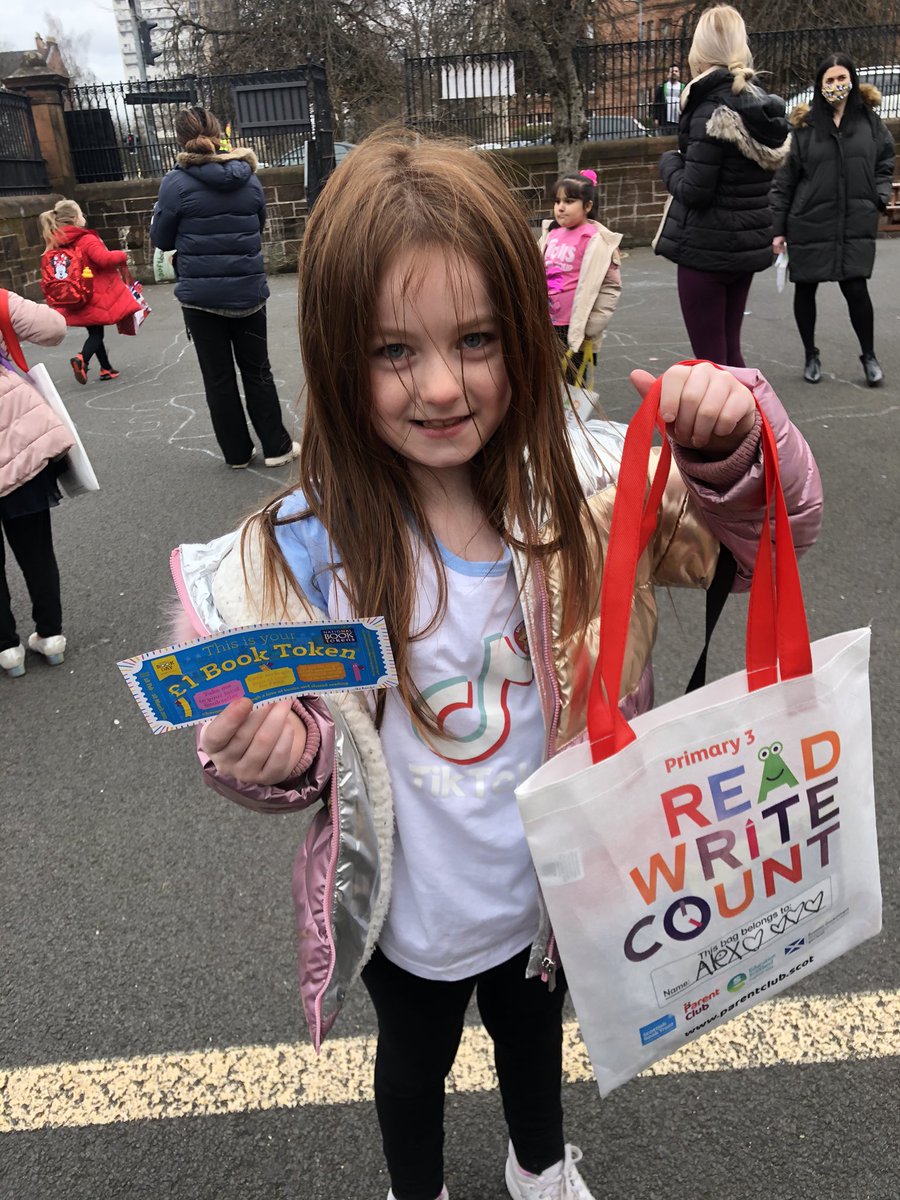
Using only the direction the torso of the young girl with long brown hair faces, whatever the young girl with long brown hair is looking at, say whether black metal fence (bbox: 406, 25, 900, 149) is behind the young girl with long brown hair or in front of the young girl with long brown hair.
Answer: behind

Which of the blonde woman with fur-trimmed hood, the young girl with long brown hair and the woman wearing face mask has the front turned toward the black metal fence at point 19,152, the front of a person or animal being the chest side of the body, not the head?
the blonde woman with fur-trimmed hood

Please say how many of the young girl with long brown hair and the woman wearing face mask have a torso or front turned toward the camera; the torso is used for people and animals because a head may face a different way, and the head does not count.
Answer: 2

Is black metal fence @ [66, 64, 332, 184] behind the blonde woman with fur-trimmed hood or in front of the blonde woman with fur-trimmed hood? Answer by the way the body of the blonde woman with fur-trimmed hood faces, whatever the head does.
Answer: in front

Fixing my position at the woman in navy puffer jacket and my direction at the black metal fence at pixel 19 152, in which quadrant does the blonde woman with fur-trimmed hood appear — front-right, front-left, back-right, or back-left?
back-right

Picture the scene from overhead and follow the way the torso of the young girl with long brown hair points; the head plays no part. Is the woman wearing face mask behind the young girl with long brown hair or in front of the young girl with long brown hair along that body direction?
behind

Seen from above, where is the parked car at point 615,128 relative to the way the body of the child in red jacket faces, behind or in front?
in front

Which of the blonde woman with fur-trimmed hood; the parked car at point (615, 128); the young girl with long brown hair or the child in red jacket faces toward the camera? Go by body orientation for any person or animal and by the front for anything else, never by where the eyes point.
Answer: the young girl with long brown hair

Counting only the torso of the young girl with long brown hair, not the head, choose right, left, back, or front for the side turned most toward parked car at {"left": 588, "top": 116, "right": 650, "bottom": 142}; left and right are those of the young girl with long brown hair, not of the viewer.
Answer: back
